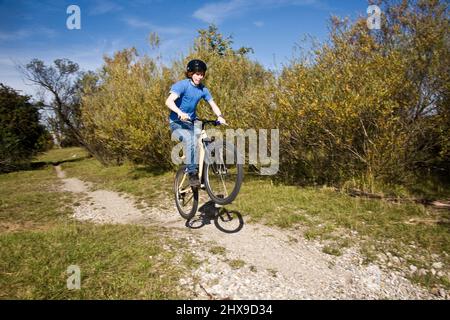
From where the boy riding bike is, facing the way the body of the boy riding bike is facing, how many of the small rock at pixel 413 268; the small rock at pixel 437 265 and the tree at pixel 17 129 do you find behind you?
1

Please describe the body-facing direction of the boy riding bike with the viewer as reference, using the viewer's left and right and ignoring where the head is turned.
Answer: facing the viewer and to the right of the viewer

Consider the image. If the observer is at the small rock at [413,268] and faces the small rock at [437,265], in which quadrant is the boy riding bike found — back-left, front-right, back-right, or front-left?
back-left

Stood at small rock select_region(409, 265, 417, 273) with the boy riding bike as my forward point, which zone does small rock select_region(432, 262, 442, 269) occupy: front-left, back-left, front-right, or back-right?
back-right

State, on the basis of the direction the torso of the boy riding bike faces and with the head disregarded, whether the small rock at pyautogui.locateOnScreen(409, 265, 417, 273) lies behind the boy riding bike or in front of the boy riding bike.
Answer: in front

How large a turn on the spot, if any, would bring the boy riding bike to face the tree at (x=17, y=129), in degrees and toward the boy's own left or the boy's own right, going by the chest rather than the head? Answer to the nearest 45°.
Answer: approximately 180°

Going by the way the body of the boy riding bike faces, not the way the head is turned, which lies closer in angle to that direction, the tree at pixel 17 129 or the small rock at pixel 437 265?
the small rock

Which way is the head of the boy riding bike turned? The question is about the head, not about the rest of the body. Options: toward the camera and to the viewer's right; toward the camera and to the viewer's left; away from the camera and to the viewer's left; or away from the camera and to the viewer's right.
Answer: toward the camera and to the viewer's right

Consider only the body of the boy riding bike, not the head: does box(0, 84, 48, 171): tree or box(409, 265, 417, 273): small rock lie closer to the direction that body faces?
the small rock

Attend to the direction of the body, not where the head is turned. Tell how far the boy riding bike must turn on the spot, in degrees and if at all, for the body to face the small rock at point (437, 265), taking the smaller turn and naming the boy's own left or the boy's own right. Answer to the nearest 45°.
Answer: approximately 45° to the boy's own left
